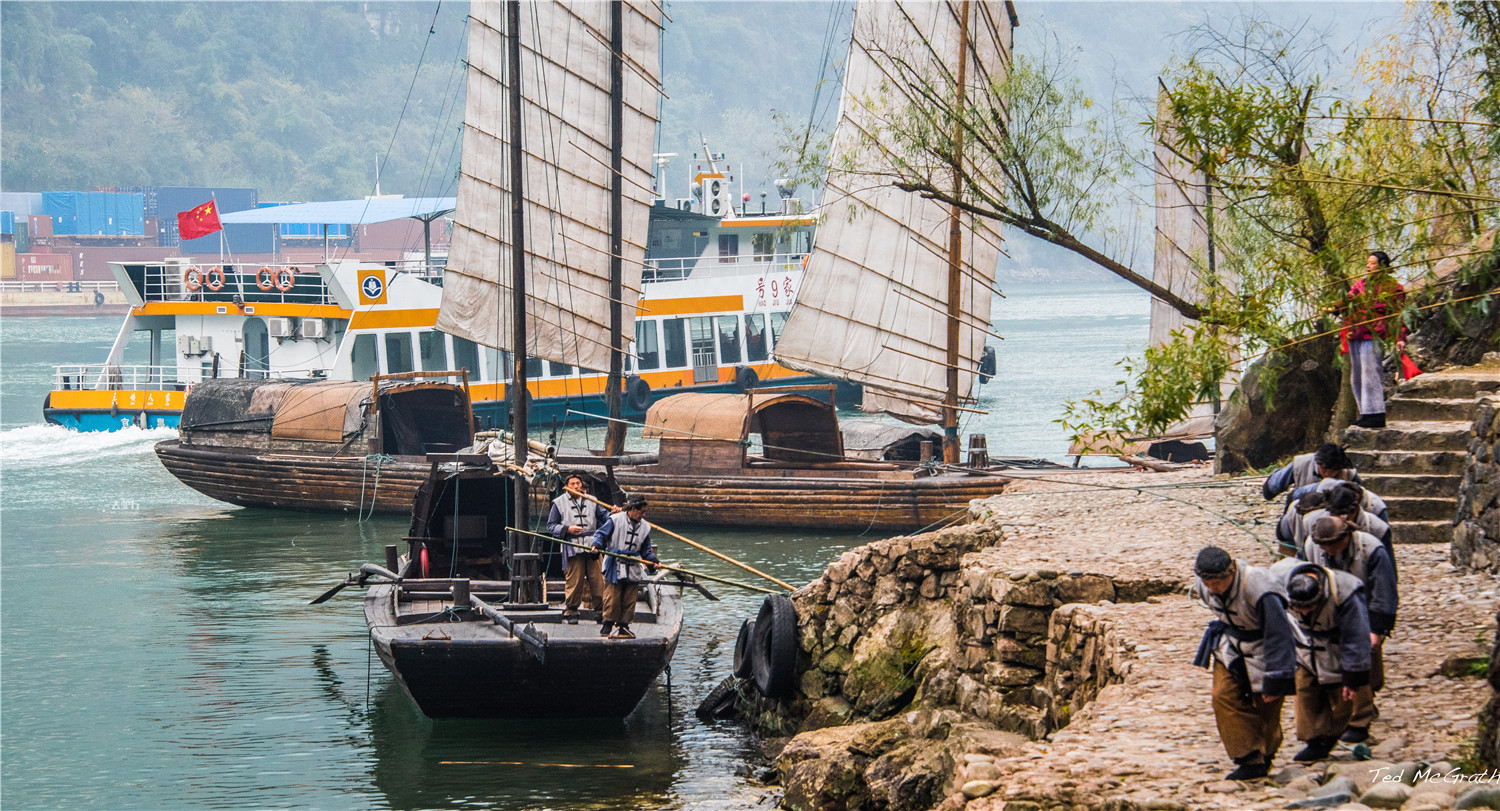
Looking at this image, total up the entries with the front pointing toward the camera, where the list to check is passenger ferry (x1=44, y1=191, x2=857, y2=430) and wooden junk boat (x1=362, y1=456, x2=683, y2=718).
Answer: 1

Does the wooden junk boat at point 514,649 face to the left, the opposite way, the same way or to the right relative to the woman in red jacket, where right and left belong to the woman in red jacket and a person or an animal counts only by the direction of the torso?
to the left

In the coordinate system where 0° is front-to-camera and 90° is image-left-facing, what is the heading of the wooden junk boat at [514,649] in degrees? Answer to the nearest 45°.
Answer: approximately 0°

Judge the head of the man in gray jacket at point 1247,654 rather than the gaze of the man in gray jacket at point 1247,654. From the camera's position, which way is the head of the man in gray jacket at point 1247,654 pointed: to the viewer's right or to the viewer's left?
to the viewer's left

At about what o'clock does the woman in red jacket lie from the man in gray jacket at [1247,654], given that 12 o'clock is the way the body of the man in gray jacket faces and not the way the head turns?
The woman in red jacket is roughly at 5 o'clock from the man in gray jacket.

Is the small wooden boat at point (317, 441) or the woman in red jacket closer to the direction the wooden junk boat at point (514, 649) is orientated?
the woman in red jacket
